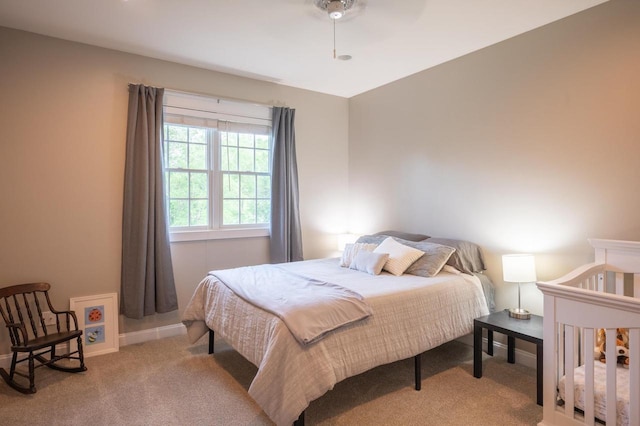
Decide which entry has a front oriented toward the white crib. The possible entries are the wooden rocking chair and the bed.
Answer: the wooden rocking chair

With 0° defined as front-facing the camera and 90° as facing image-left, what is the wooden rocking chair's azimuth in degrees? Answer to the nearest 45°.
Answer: approximately 315°

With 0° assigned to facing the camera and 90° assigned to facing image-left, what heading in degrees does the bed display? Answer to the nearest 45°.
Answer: approximately 45°

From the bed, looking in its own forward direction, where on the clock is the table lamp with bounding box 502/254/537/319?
The table lamp is roughly at 7 o'clock from the bed.

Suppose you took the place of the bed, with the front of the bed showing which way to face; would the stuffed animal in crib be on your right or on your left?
on your left
